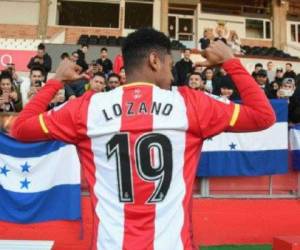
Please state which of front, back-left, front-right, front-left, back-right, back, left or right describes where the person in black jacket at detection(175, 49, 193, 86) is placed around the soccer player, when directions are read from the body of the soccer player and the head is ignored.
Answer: front

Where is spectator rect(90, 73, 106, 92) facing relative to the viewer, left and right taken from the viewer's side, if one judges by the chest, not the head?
facing the viewer

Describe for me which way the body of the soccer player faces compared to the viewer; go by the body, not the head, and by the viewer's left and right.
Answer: facing away from the viewer

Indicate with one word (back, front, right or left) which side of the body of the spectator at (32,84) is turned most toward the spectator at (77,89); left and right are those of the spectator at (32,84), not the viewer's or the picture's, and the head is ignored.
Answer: left

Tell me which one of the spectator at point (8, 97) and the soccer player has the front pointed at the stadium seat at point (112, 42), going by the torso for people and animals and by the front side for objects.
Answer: the soccer player

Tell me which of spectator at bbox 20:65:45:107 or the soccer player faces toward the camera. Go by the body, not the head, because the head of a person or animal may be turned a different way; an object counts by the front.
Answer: the spectator

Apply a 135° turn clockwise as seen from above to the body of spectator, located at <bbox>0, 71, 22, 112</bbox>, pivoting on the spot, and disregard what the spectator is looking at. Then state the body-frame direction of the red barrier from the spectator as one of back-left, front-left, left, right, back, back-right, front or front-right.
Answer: back

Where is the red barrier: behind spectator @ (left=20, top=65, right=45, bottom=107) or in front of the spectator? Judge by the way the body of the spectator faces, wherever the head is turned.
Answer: in front

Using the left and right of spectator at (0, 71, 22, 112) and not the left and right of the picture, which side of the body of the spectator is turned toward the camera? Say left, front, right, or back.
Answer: front

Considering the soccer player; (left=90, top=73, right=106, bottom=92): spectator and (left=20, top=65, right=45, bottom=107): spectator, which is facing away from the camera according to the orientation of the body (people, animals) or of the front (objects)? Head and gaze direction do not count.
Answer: the soccer player

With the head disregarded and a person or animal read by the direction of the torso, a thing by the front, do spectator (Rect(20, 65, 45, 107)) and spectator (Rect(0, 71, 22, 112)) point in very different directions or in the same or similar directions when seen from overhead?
same or similar directions

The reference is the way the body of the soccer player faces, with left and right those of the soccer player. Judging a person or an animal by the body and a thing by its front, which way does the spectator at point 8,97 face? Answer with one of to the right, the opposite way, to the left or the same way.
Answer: the opposite way

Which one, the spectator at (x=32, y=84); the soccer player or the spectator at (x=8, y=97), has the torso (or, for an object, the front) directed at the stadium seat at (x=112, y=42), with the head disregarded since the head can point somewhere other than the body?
the soccer player

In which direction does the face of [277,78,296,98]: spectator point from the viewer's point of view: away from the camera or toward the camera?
toward the camera

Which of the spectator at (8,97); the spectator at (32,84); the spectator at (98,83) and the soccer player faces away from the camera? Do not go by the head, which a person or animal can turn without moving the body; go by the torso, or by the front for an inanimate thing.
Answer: the soccer player

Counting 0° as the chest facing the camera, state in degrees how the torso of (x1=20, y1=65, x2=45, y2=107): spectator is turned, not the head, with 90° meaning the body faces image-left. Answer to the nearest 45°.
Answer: approximately 0°
